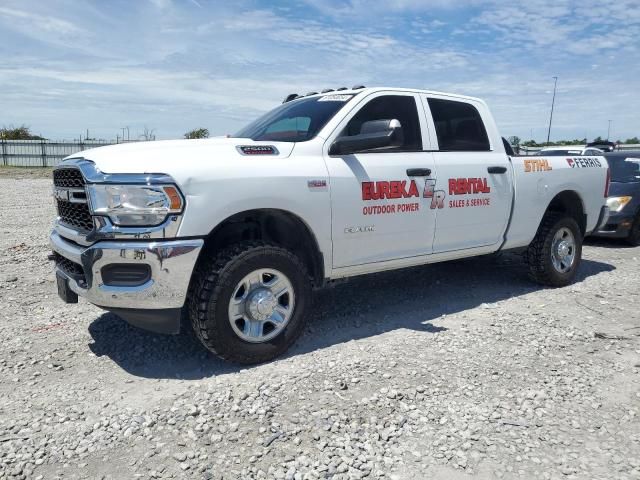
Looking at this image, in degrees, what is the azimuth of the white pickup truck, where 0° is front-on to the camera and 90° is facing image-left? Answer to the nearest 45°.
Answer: approximately 45°

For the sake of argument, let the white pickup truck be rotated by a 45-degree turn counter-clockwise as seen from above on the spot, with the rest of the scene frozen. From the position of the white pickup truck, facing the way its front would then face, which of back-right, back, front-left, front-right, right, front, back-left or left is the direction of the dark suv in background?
back-left

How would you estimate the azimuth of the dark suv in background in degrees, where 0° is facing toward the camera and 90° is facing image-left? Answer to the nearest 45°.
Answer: approximately 45°

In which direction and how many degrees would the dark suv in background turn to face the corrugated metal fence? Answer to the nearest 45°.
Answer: approximately 45° to its right
